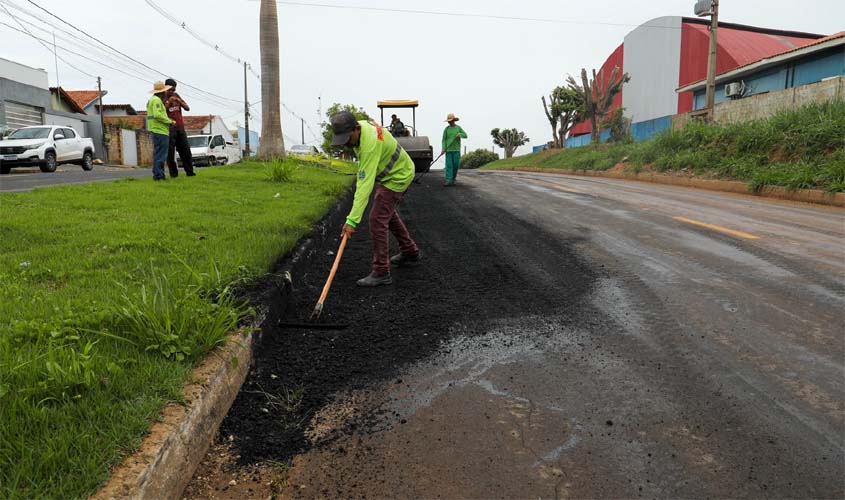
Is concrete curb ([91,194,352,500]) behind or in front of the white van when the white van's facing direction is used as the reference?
in front

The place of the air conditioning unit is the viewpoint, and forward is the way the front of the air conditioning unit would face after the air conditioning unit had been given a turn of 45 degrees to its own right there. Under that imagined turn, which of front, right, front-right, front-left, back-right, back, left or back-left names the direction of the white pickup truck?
front-left

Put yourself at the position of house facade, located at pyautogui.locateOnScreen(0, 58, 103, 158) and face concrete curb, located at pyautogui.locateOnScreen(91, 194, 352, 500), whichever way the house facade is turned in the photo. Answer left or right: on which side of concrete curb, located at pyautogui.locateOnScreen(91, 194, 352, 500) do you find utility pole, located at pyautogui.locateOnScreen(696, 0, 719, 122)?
left

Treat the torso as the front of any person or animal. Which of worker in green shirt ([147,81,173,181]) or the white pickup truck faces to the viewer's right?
the worker in green shirt

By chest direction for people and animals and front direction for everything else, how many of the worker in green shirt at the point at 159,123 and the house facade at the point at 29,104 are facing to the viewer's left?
0

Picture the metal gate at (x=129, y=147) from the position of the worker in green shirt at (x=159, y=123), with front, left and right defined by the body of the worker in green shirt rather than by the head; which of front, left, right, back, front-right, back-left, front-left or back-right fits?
left

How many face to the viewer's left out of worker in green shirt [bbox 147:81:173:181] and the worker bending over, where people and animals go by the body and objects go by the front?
1

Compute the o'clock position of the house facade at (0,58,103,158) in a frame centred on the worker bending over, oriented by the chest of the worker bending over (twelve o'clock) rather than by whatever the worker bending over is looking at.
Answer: The house facade is roughly at 2 o'clock from the worker bending over.

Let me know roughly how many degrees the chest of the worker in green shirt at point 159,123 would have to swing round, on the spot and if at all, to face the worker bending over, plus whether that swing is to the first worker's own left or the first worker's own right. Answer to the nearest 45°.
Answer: approximately 90° to the first worker's own right

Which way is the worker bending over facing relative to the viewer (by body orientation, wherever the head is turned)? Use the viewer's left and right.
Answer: facing to the left of the viewer

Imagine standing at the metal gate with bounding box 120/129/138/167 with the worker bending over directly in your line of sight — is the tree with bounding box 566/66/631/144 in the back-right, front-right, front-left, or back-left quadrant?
front-left

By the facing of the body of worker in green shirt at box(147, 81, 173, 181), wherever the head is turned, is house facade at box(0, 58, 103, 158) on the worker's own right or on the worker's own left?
on the worker's own left

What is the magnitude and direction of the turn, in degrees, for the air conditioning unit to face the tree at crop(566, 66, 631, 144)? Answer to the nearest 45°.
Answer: approximately 45° to its right

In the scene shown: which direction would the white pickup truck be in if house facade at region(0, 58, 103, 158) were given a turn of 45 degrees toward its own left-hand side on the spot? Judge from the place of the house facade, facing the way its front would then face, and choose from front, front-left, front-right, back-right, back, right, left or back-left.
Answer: right

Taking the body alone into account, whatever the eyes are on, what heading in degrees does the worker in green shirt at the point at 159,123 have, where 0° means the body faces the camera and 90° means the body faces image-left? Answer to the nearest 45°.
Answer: approximately 270°

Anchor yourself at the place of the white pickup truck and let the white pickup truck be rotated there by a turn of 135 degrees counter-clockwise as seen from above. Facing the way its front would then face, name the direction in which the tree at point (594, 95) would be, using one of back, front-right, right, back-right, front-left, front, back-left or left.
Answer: front

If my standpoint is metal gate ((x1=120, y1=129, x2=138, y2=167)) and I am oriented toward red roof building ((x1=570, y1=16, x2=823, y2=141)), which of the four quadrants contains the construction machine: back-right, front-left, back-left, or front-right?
front-right
